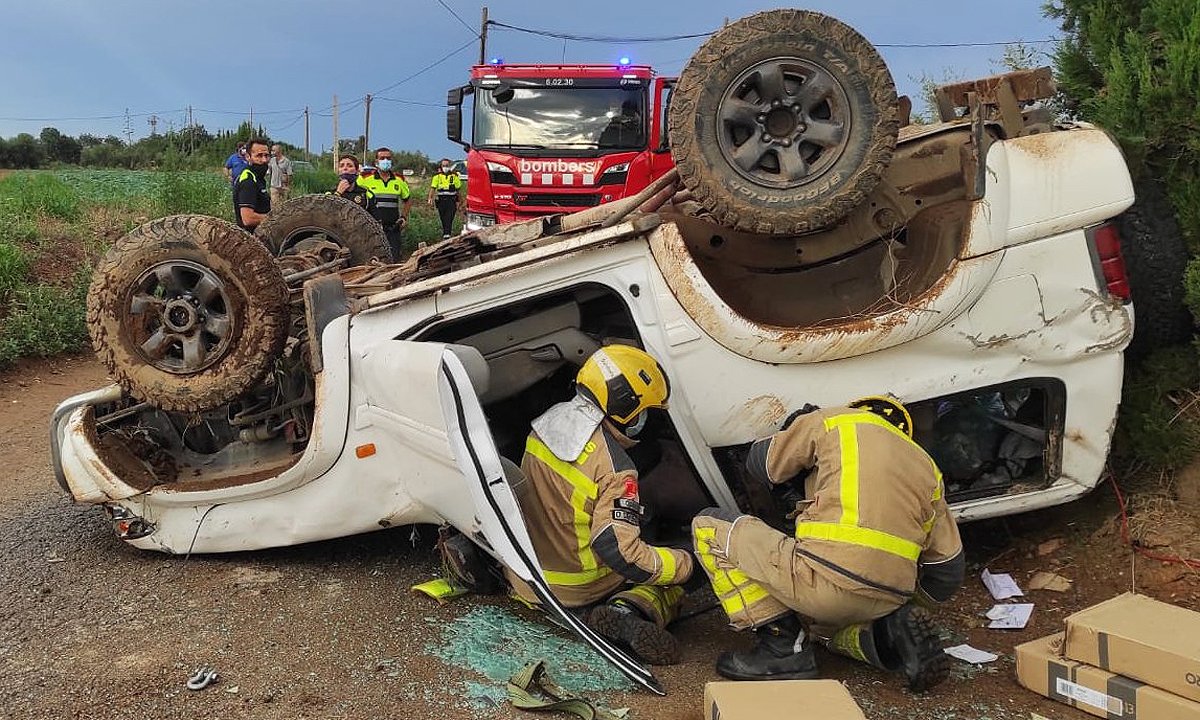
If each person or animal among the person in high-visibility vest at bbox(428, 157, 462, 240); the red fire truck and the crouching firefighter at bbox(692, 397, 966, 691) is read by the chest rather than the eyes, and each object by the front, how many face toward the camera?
2

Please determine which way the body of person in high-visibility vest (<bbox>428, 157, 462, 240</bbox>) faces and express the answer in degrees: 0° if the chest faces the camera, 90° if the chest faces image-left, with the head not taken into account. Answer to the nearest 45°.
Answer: approximately 0°

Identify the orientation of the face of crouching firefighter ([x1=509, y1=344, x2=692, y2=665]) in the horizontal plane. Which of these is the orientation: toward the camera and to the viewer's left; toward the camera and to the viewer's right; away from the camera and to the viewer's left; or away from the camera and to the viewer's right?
away from the camera and to the viewer's right

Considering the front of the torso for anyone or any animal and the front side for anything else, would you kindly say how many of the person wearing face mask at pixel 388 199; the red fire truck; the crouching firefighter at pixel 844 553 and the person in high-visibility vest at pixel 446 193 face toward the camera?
3

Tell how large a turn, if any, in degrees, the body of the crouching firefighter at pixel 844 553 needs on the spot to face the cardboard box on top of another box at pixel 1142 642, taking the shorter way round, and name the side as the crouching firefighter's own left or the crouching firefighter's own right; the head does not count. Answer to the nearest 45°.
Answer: approximately 135° to the crouching firefighter's own right

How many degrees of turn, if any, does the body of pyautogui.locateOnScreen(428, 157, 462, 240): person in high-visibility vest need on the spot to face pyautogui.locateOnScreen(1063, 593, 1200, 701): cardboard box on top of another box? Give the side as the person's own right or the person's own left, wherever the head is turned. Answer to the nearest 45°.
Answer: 0° — they already face it
